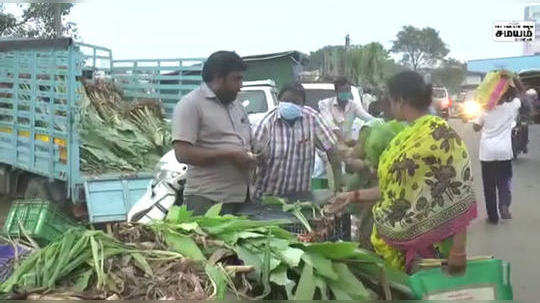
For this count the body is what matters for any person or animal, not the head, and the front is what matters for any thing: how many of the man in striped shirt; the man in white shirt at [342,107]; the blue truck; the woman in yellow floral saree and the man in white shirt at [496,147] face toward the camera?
2

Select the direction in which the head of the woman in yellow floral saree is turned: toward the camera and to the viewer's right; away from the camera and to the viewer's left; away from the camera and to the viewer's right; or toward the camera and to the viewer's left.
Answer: away from the camera and to the viewer's left

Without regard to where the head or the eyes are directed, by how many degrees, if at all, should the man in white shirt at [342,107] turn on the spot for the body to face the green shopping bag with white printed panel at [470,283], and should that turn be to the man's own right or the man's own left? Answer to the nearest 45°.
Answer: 0° — they already face it

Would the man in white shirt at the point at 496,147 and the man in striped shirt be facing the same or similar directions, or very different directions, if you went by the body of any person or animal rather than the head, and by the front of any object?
very different directions

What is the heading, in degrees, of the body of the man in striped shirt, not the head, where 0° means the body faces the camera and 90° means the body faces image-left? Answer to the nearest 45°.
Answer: approximately 0°

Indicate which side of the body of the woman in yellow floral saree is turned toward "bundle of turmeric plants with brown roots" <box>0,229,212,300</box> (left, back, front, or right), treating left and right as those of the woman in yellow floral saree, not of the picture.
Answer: left

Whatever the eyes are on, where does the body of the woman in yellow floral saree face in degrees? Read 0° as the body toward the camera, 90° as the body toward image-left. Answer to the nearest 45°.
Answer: approximately 135°

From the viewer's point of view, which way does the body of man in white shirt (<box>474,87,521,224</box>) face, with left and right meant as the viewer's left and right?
facing away from the viewer

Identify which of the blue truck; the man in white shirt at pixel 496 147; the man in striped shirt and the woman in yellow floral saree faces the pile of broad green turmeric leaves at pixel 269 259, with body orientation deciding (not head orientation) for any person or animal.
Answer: the man in striped shirt

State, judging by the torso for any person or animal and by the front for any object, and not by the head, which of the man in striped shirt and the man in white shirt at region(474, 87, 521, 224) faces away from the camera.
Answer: the man in white shirt

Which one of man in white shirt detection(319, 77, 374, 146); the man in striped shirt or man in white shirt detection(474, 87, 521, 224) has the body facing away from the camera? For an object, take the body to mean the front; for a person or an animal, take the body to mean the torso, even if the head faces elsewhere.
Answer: man in white shirt detection(474, 87, 521, 224)

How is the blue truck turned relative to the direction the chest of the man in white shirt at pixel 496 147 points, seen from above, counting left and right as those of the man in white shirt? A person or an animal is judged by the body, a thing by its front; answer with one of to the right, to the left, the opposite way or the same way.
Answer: to the left
